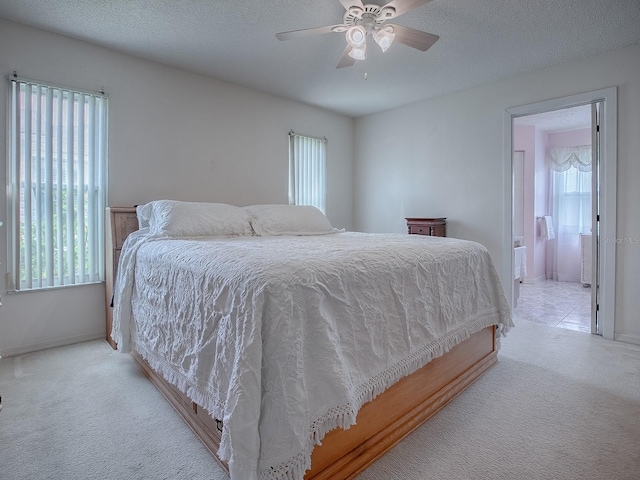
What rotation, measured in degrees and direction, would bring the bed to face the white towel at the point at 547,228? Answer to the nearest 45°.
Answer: approximately 90° to its left

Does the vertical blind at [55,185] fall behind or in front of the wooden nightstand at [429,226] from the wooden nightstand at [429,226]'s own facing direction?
in front

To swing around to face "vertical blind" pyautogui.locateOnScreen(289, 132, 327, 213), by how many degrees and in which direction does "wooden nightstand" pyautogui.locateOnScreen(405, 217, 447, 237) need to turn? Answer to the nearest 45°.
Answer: approximately 45° to its right

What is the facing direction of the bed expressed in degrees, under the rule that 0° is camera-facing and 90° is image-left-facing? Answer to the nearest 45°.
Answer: approximately 315°

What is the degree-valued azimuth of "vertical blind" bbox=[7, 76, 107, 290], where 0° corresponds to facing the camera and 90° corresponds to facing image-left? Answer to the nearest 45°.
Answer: approximately 315°

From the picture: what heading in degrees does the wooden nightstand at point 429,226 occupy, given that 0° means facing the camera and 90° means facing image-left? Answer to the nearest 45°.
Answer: approximately 45°

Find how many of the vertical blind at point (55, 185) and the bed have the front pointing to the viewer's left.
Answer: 0
